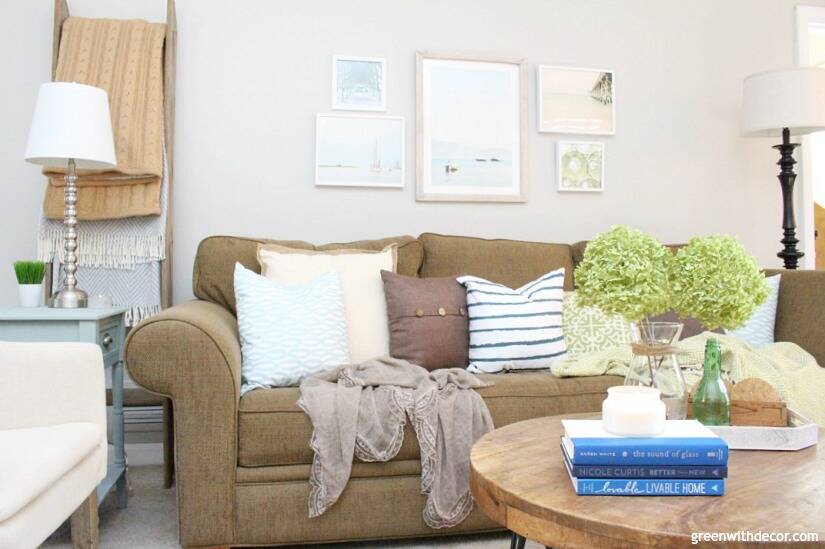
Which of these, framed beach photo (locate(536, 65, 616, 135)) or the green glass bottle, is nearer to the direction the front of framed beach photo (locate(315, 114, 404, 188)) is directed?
the green glass bottle

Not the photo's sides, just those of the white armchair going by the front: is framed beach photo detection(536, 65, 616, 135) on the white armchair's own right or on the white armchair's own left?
on the white armchair's own left

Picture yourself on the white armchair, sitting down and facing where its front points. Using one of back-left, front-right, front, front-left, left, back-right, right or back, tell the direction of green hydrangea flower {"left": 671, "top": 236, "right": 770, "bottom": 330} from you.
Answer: front

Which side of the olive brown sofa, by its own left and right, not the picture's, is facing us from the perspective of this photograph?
front

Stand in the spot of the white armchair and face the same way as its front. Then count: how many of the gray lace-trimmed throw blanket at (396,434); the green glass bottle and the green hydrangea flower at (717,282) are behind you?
0

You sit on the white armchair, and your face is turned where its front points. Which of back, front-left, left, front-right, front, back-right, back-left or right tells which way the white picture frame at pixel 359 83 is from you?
left

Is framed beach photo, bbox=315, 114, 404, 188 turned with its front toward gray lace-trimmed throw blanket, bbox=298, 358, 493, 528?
yes

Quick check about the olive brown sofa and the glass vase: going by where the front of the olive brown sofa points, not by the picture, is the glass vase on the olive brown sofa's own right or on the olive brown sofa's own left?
on the olive brown sofa's own left

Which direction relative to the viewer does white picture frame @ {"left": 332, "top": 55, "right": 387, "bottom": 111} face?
toward the camera

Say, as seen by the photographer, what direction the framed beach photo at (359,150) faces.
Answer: facing the viewer

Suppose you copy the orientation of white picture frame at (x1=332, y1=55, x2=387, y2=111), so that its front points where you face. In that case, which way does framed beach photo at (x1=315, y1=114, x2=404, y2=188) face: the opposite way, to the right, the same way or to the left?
the same way

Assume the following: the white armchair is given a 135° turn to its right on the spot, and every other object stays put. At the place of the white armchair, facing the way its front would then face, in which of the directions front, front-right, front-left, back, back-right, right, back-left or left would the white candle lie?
back-left

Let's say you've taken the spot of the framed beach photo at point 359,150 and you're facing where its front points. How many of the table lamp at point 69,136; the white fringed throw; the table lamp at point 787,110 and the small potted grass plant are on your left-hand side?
1

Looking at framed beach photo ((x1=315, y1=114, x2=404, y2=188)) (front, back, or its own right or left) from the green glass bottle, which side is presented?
front

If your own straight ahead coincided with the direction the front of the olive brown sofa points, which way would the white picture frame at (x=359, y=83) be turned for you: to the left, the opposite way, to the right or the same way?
the same way
